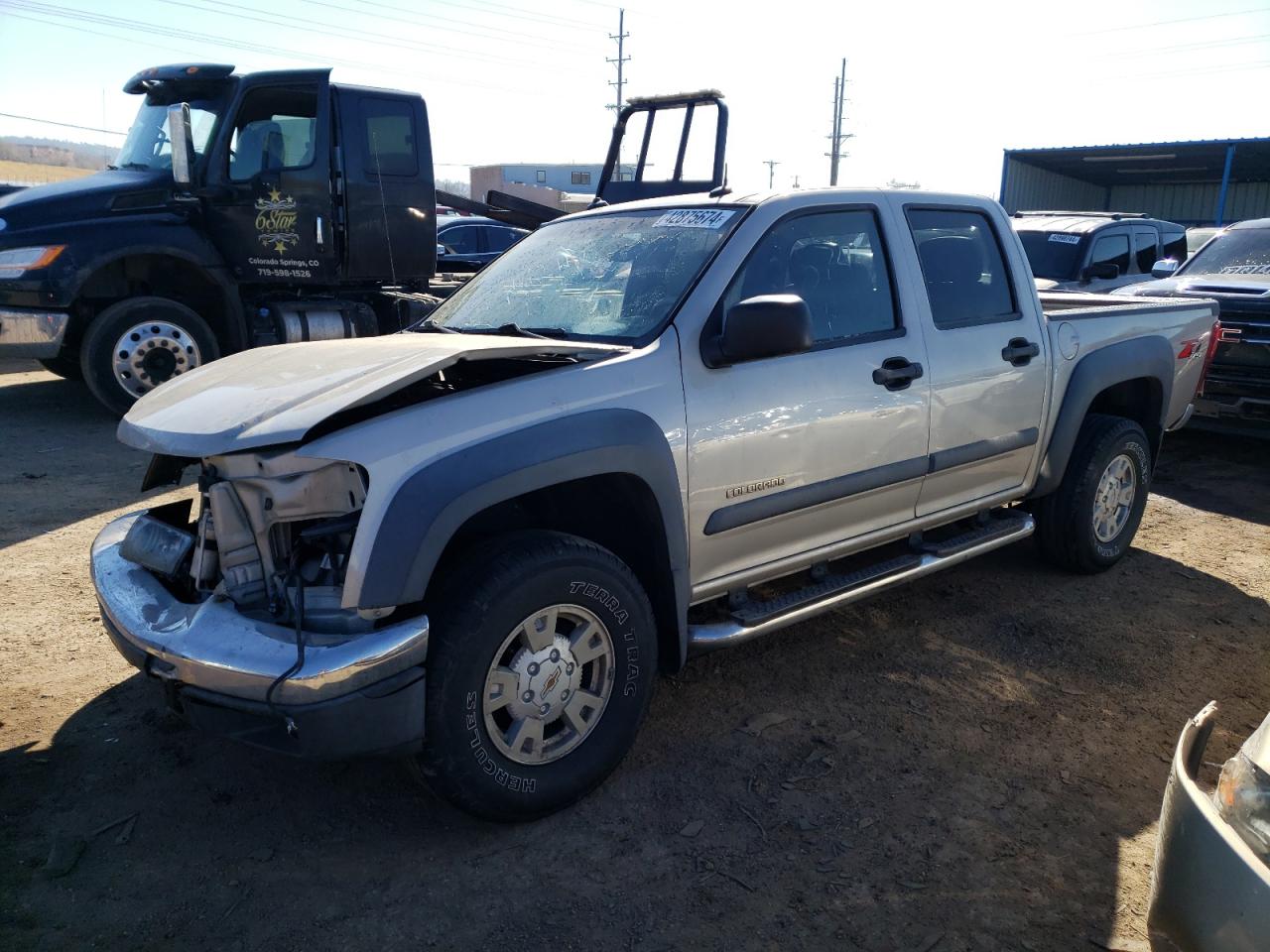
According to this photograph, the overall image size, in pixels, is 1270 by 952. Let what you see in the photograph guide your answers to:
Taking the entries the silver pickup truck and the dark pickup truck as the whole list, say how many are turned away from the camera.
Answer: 0

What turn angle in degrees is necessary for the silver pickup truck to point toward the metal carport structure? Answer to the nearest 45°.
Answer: approximately 180°

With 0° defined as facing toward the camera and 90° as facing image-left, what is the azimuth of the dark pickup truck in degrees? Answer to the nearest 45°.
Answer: approximately 45°

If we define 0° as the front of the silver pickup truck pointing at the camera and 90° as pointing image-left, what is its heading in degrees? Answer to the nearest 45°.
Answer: approximately 45°

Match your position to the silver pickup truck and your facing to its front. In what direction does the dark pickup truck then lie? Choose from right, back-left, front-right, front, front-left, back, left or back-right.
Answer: back

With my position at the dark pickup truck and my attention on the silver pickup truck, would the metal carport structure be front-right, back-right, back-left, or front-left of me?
back-right

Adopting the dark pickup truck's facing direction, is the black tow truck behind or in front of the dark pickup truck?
in front

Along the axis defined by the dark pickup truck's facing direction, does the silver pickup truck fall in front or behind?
in front

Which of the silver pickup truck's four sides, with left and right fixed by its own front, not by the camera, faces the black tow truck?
right
